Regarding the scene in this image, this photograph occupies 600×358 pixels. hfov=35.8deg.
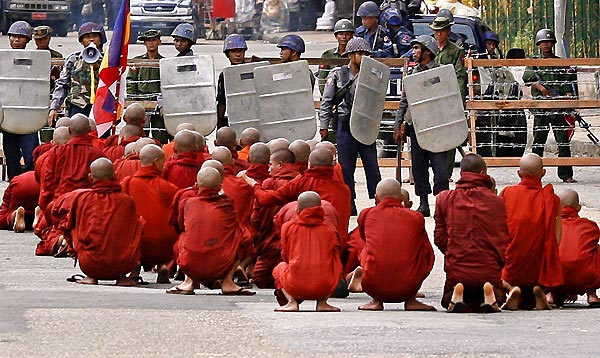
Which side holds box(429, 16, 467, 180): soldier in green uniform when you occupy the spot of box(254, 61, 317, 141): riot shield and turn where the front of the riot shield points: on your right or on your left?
on your left

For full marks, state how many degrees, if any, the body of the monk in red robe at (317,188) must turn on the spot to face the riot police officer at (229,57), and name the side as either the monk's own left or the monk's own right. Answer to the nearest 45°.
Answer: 0° — they already face them

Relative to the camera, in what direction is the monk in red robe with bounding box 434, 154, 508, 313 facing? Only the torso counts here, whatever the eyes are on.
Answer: away from the camera

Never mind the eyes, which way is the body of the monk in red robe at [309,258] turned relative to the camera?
away from the camera

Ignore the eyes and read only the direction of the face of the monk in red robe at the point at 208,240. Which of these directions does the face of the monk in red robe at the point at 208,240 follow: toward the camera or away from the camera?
away from the camera

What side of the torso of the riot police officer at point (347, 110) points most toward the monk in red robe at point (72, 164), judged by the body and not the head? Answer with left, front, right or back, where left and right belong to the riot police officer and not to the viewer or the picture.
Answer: right

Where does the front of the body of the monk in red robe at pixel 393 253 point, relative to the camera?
away from the camera

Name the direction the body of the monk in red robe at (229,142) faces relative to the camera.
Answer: away from the camera

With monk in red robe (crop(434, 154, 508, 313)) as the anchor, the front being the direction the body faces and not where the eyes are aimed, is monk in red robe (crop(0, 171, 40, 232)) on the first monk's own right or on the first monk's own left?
on the first monk's own left

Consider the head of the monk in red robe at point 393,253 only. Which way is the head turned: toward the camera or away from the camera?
away from the camera

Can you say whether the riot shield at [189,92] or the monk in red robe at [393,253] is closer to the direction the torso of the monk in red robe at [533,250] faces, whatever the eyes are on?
the riot shield

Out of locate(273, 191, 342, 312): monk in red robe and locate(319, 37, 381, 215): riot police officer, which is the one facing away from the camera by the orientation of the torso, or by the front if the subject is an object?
the monk in red robe
